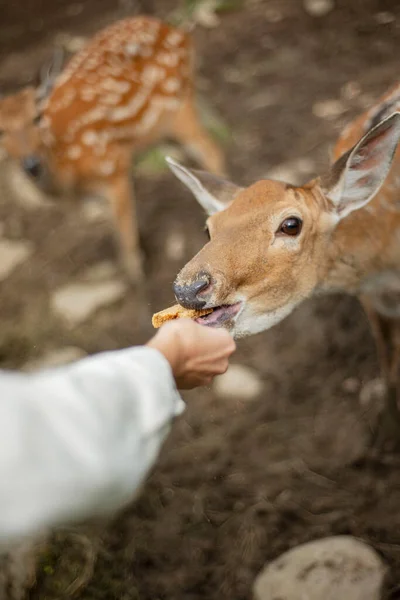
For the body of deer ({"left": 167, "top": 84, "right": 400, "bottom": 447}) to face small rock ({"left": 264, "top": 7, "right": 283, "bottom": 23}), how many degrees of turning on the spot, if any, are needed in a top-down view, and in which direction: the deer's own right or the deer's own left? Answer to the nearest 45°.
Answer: approximately 135° to the deer's own right

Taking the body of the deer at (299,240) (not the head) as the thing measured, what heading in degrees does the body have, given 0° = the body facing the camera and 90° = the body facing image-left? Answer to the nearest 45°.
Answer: approximately 45°

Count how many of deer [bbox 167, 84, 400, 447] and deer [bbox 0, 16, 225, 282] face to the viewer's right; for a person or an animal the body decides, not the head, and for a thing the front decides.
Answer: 0

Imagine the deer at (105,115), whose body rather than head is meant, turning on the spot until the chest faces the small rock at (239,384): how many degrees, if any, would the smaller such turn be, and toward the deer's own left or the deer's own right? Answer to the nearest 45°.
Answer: approximately 45° to the deer's own left

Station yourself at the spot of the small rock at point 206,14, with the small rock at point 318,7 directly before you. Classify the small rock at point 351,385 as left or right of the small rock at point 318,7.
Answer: right

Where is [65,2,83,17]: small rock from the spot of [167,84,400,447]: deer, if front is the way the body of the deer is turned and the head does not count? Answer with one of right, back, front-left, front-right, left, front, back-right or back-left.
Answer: back-right

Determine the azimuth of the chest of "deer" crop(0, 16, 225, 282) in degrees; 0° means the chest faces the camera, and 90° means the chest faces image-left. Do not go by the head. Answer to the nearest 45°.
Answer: approximately 45°

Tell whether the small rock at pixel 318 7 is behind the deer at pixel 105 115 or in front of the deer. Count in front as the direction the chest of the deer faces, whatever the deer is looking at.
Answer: behind
